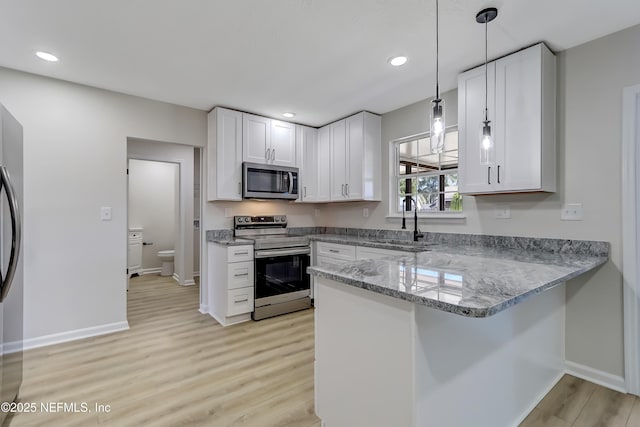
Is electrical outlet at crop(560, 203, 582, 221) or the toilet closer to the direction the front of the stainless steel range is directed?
the electrical outlet

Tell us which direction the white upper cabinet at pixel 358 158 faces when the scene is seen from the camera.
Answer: facing the viewer and to the left of the viewer

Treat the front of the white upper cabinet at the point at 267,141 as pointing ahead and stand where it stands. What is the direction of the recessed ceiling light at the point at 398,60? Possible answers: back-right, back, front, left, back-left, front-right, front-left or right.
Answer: front

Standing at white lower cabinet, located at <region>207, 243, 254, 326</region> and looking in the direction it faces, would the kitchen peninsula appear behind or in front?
in front

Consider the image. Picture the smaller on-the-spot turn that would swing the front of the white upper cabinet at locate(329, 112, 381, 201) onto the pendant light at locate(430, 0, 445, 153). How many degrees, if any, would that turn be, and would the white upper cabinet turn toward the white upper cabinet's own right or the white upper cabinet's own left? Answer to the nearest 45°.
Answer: approximately 45° to the white upper cabinet's own left

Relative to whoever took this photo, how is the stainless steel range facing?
facing the viewer and to the right of the viewer

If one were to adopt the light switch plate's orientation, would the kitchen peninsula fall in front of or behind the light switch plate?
in front

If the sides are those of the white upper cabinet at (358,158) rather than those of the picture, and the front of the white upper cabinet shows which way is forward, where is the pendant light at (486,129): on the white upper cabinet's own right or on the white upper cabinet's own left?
on the white upper cabinet's own left
